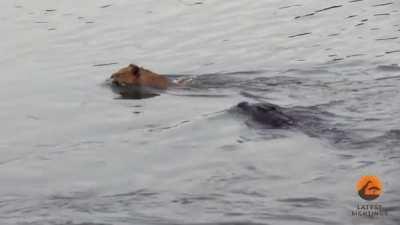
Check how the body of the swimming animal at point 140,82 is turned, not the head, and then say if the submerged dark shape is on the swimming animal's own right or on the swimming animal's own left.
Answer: on the swimming animal's own left

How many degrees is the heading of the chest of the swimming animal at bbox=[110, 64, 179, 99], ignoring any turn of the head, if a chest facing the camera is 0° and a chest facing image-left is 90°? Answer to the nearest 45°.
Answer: approximately 90°
